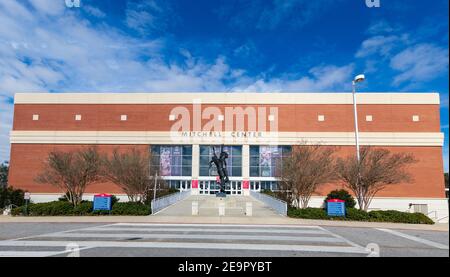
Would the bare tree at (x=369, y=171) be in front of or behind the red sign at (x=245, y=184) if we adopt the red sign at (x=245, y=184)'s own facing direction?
in front

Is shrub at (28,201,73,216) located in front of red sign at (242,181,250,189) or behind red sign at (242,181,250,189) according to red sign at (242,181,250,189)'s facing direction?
in front

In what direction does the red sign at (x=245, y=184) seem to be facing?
toward the camera

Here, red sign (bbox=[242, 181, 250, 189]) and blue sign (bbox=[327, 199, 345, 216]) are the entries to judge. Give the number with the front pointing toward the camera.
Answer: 2

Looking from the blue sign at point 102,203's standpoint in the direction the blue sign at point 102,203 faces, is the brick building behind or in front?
behind

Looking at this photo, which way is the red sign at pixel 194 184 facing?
toward the camera
